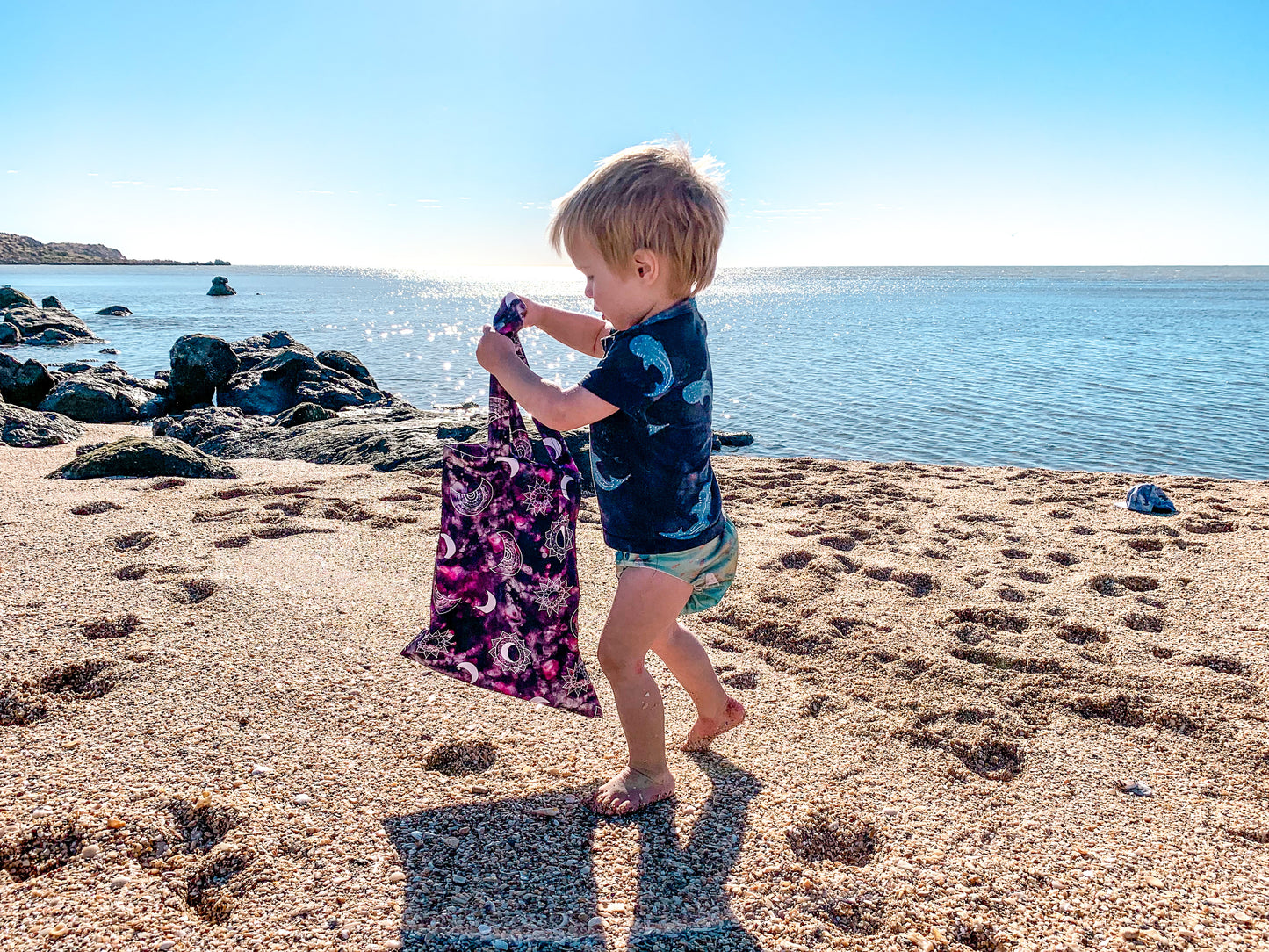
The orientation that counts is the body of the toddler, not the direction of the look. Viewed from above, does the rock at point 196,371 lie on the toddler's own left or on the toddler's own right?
on the toddler's own right

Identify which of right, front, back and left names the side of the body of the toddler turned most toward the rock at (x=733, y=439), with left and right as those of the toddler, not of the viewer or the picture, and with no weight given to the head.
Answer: right

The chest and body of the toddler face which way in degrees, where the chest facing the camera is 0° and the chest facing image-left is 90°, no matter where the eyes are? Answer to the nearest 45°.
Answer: approximately 90°

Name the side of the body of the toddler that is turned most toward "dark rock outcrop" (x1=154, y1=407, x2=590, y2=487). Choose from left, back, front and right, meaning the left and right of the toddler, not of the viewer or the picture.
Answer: right

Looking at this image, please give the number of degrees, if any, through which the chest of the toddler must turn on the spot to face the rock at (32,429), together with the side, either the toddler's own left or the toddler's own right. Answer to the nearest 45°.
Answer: approximately 45° to the toddler's own right

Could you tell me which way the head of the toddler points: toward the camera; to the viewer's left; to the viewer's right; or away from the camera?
to the viewer's left

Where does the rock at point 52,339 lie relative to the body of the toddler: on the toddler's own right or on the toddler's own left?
on the toddler's own right

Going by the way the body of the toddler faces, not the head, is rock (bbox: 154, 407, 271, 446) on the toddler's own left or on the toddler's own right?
on the toddler's own right

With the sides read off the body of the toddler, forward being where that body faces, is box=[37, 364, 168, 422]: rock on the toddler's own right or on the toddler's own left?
on the toddler's own right

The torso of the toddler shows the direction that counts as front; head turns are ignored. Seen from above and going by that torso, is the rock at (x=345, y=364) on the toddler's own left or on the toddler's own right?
on the toddler's own right

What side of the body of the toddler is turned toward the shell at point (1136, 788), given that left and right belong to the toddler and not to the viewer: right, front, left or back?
back

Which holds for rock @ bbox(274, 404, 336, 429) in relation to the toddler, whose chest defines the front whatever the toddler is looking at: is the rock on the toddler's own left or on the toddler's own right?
on the toddler's own right
